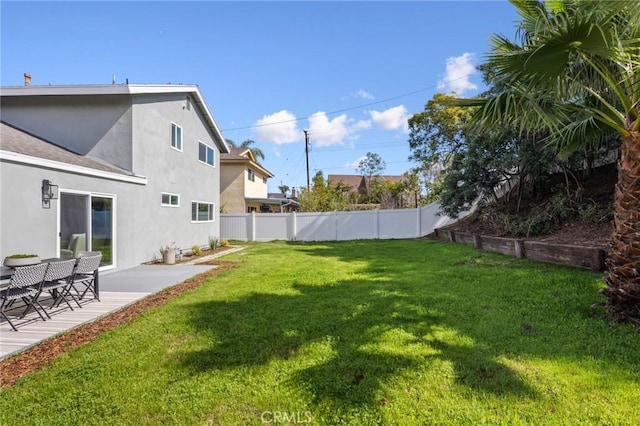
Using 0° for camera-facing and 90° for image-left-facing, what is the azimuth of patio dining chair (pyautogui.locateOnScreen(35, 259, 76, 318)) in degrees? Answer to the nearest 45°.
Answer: approximately 135°

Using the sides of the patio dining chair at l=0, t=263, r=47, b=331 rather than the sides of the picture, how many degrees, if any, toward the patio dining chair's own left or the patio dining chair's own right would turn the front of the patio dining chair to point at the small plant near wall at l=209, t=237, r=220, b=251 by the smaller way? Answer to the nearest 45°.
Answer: approximately 90° to the patio dining chair's own right

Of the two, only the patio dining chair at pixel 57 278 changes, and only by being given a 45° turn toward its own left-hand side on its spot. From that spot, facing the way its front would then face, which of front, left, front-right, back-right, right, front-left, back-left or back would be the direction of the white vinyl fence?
back-right

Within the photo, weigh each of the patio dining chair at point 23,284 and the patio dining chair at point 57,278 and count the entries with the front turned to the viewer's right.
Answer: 0

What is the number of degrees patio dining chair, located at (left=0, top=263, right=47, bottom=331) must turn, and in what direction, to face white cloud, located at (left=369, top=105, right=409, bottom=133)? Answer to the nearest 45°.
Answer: approximately 90° to its right

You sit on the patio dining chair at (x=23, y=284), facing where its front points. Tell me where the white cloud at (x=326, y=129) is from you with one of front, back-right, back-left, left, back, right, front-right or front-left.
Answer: right

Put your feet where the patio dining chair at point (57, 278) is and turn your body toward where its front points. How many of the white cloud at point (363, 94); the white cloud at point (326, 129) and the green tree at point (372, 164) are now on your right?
3

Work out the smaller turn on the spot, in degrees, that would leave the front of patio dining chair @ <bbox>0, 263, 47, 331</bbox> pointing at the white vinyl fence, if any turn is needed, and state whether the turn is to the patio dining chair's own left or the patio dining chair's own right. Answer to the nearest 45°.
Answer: approximately 90° to the patio dining chair's own right

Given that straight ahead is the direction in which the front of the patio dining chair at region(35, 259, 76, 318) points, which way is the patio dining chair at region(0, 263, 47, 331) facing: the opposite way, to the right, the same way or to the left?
the same way

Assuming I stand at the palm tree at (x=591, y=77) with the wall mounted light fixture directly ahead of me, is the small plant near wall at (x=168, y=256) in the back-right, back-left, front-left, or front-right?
front-right

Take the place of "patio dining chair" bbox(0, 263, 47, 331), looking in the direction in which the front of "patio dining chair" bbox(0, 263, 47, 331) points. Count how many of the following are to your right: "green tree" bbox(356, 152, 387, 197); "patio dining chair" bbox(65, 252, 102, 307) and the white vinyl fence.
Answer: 3

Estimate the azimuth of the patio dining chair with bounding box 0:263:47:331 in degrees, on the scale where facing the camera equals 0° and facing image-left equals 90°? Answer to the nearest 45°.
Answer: approximately 135°

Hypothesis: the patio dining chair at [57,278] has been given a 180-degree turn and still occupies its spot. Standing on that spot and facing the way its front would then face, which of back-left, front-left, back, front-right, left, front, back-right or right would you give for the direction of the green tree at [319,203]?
left

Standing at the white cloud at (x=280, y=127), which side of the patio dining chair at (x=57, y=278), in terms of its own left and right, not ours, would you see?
right

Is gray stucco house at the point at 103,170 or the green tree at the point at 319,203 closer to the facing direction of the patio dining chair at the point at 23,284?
the gray stucco house

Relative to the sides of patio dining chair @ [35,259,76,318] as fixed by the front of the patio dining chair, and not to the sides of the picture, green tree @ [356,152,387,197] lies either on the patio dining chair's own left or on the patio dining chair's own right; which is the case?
on the patio dining chair's own right
